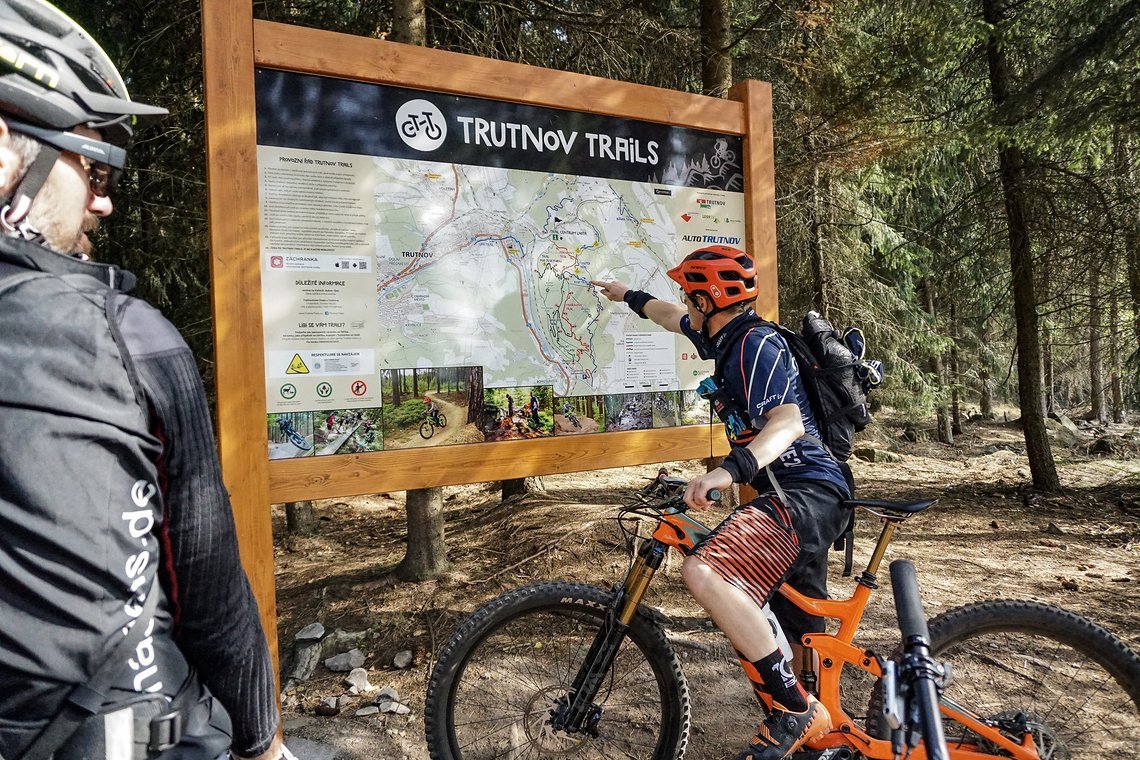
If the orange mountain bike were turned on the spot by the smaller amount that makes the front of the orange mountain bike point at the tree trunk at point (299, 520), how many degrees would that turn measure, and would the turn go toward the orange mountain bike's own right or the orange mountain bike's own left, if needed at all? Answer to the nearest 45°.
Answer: approximately 45° to the orange mountain bike's own right

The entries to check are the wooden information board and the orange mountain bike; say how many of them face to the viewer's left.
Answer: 1

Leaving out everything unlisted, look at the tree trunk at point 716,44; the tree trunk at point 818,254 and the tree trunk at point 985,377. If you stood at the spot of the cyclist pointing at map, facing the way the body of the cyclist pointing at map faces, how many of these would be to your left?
0

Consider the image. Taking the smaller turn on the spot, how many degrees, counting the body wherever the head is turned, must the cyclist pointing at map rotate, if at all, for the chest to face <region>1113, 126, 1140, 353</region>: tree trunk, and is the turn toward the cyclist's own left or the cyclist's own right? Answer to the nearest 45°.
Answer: approximately 135° to the cyclist's own right

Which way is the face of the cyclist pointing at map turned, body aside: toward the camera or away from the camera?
away from the camera

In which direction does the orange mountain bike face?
to the viewer's left

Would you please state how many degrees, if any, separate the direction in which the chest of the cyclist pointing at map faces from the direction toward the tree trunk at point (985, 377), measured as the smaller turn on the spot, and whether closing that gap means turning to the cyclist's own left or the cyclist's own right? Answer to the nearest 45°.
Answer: approximately 90° to the cyclist's own right

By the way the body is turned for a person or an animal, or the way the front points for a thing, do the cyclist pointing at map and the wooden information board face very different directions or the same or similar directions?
very different directions

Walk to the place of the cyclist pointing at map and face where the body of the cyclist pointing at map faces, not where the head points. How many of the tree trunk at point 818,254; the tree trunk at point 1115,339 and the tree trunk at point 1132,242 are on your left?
0

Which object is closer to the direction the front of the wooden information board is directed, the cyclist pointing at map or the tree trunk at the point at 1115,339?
the cyclist pointing at map

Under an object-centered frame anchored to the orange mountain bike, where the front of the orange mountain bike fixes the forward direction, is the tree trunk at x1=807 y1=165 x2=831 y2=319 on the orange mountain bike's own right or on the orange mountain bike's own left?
on the orange mountain bike's own right

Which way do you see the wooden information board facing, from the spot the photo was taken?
facing the viewer and to the right of the viewer

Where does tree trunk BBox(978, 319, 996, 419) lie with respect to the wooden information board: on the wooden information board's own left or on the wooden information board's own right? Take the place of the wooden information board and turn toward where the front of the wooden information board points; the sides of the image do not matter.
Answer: on the wooden information board's own left

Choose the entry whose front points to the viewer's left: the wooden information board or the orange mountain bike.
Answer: the orange mountain bike
